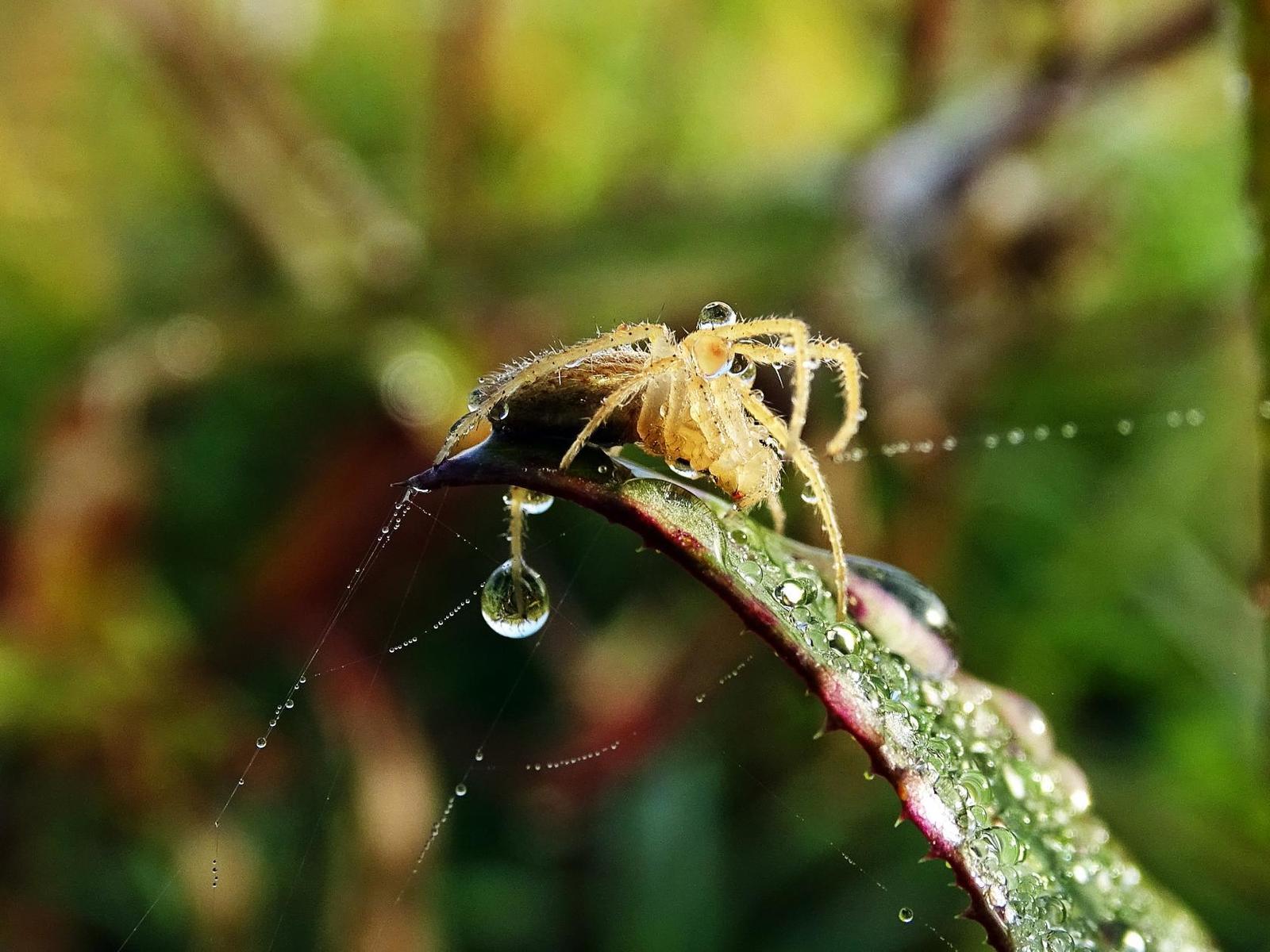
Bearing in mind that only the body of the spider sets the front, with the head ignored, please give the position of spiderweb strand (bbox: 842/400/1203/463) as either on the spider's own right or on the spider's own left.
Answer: on the spider's own left

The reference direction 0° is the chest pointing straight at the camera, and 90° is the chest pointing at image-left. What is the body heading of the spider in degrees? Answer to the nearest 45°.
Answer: approximately 270°
